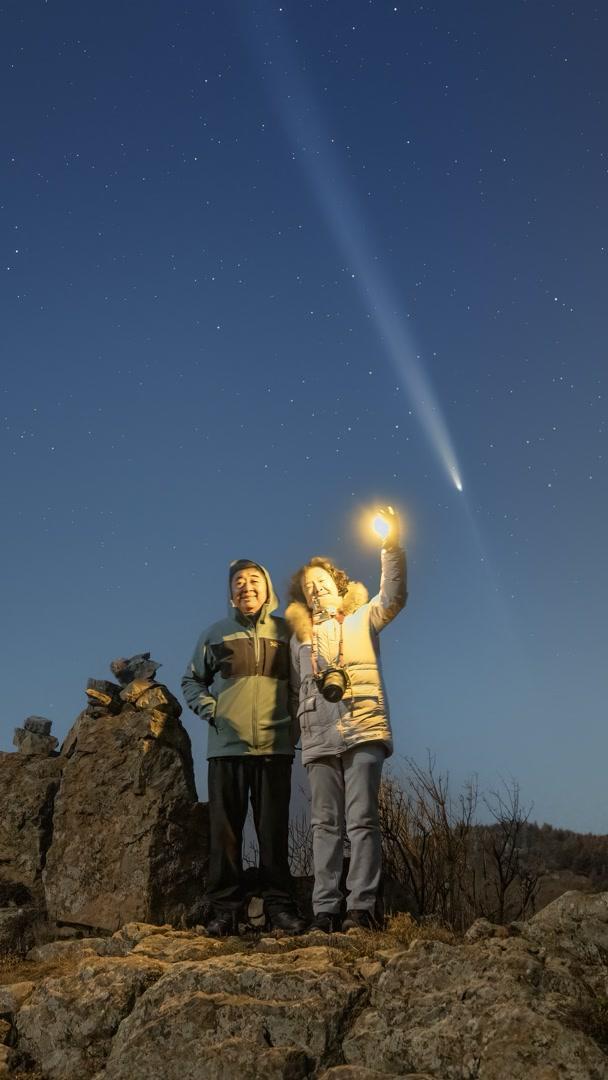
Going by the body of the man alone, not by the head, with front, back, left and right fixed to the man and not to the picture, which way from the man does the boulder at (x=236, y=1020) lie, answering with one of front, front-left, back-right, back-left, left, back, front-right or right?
front

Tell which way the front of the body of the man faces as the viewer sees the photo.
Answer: toward the camera

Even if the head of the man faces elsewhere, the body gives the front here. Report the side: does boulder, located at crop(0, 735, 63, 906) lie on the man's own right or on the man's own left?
on the man's own right

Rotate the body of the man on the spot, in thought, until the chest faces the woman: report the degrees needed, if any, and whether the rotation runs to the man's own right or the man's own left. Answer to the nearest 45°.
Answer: approximately 45° to the man's own left
